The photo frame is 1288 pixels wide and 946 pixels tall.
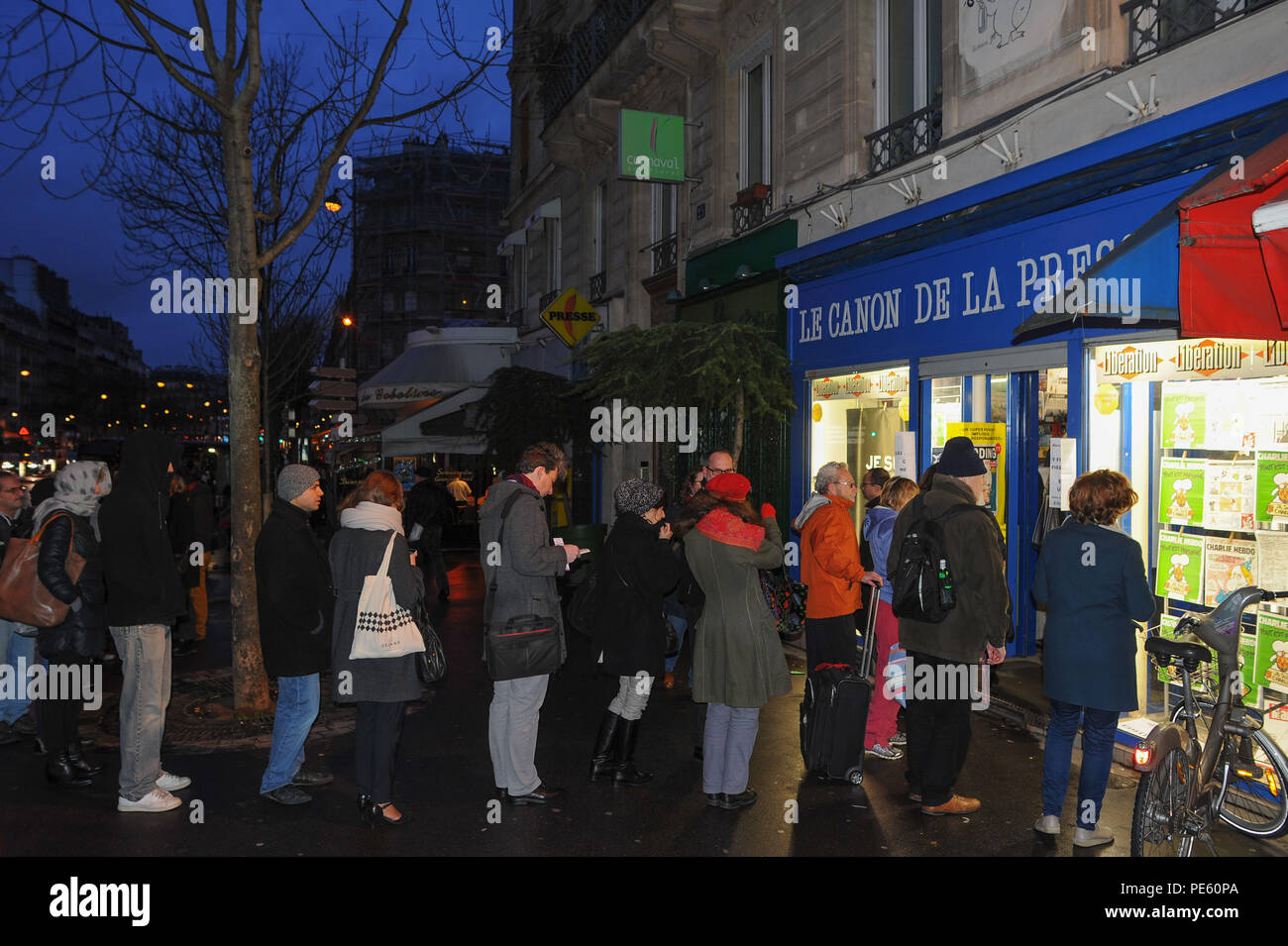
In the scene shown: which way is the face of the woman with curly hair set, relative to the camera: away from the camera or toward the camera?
away from the camera

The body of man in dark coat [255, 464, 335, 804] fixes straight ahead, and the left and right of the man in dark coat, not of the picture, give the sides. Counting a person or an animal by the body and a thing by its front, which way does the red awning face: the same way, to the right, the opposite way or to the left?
the opposite way

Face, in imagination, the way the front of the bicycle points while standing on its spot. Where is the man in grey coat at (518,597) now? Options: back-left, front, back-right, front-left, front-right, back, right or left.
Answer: back-left

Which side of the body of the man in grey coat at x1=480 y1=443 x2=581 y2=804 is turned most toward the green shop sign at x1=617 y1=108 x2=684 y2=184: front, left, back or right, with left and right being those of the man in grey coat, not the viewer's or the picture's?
left

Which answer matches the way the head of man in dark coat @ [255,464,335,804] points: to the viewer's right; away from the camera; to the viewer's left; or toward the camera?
to the viewer's right

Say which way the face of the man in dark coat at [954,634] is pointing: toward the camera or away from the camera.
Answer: away from the camera

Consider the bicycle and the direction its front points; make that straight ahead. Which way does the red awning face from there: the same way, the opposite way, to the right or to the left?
the opposite way

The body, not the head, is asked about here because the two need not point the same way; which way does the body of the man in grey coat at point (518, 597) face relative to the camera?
to the viewer's right

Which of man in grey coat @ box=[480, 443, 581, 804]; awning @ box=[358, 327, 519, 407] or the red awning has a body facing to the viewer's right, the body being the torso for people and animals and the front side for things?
the man in grey coat

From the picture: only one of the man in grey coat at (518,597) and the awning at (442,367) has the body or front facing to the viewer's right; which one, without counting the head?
the man in grey coat

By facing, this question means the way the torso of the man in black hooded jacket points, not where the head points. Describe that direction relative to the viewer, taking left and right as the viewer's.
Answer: facing to the right of the viewer

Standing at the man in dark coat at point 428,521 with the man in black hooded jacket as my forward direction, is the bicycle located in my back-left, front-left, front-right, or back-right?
front-left

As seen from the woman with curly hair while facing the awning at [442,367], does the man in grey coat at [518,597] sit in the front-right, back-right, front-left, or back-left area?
front-left
